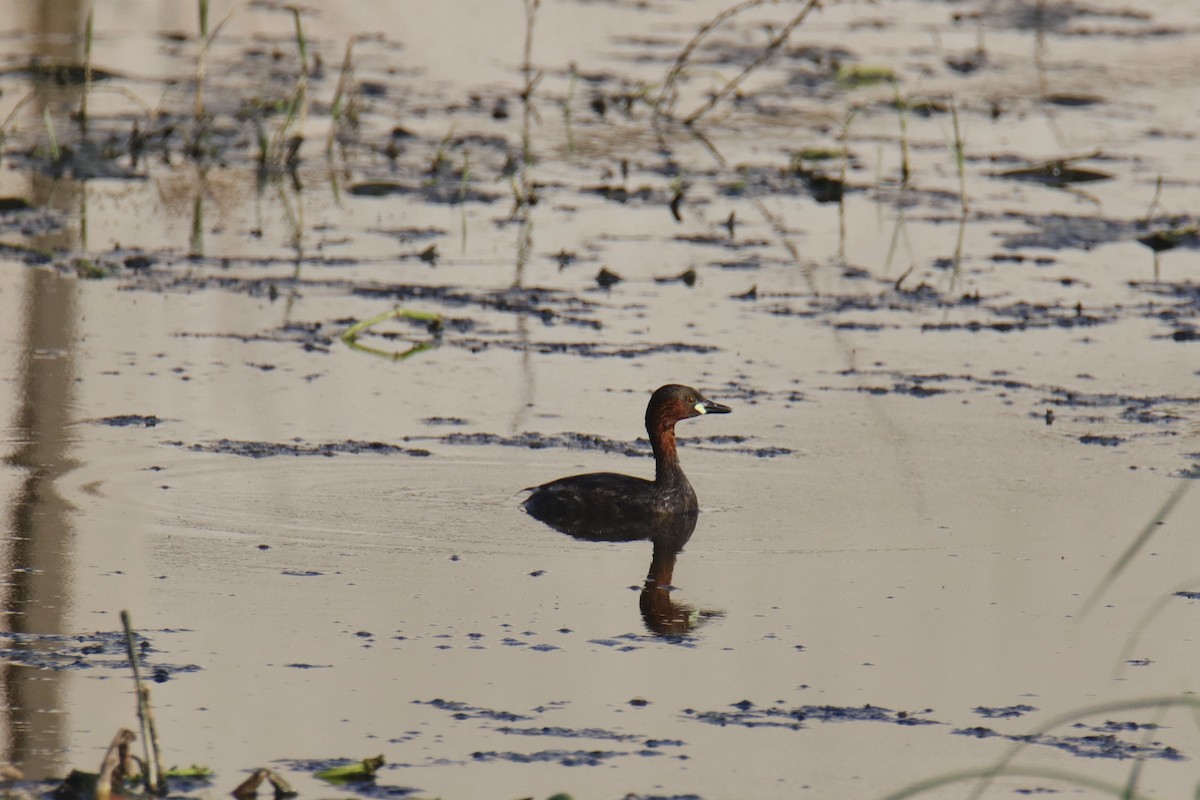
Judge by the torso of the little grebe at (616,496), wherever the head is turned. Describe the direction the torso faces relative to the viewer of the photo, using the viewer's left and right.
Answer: facing to the right of the viewer

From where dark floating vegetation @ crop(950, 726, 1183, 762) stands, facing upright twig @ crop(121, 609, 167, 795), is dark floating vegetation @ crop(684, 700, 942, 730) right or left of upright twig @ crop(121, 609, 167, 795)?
right

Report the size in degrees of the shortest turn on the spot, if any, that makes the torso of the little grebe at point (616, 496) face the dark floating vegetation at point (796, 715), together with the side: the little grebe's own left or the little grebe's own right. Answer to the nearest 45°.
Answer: approximately 90° to the little grebe's own right

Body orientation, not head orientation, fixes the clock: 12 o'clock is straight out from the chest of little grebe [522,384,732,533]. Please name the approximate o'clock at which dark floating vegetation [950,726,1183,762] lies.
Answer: The dark floating vegetation is roughly at 2 o'clock from the little grebe.

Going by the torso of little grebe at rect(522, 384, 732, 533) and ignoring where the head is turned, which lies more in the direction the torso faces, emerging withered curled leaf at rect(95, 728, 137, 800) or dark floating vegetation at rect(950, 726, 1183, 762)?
the dark floating vegetation

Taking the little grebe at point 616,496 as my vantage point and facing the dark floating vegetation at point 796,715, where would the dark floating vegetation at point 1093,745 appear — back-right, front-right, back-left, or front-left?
front-left

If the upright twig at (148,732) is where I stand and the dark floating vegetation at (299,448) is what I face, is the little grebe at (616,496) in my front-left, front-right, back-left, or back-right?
front-right
